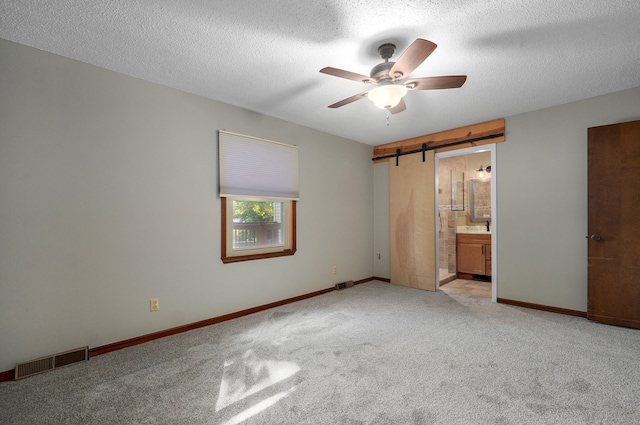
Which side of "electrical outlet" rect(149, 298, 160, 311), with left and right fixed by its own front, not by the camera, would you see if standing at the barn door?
left

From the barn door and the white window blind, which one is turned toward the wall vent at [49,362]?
the barn door

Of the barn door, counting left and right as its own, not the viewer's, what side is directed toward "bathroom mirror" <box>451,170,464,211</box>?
back

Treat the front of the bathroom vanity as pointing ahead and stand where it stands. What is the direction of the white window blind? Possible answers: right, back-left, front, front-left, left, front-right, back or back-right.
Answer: front-right

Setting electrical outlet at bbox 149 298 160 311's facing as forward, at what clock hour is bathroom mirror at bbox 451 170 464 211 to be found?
The bathroom mirror is roughly at 9 o'clock from the electrical outlet.

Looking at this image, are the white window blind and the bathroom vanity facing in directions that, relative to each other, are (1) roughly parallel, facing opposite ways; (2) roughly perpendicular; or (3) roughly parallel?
roughly perpendicular

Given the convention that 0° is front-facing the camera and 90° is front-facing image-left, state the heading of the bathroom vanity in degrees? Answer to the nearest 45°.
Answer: approximately 0°

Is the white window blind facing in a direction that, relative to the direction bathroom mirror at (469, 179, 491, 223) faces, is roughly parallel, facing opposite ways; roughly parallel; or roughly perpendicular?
roughly perpendicular
